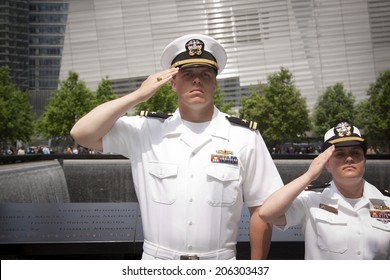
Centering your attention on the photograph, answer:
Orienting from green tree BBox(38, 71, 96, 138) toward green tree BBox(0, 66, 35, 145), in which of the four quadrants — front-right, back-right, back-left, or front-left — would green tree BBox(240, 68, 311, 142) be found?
back-left

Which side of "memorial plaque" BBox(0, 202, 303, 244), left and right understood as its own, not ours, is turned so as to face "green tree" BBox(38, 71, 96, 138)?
back

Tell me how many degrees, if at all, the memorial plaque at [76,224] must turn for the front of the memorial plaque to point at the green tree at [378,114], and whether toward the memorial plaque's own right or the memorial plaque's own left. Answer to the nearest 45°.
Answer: approximately 135° to the memorial plaque's own left

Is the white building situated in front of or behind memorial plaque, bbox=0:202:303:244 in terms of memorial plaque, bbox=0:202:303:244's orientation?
behind

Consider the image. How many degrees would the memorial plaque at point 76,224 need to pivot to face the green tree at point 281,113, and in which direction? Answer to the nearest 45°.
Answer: approximately 180°

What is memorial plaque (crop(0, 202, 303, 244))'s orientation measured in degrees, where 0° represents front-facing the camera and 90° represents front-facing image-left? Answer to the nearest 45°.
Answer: approximately 0°

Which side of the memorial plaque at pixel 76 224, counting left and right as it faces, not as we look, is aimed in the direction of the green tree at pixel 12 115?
back

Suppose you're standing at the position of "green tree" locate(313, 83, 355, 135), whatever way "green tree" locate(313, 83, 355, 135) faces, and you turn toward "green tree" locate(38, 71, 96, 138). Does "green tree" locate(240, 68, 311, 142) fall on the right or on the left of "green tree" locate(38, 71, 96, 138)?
left

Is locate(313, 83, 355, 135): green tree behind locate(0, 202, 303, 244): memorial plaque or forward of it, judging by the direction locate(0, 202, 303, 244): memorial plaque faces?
behind
